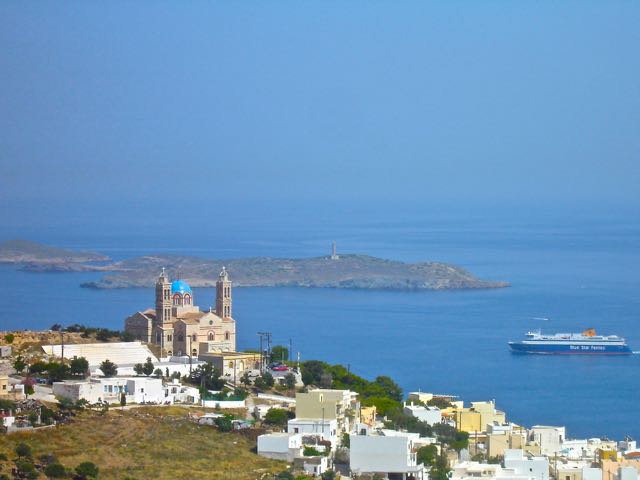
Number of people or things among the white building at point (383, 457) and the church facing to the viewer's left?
0

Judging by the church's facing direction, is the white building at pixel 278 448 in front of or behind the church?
in front

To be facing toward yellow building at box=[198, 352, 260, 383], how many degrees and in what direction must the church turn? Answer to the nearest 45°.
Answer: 0° — it already faces it

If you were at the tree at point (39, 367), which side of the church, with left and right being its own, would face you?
right

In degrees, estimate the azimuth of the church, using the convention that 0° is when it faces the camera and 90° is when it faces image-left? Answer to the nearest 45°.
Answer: approximately 315°

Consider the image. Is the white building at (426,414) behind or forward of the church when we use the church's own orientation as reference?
forward

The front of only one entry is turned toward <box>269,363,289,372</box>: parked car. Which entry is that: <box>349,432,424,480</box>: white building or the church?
the church

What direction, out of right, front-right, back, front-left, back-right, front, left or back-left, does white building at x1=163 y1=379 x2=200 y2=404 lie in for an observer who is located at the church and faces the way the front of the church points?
front-right

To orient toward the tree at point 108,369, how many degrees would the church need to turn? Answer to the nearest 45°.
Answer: approximately 45° to its right
